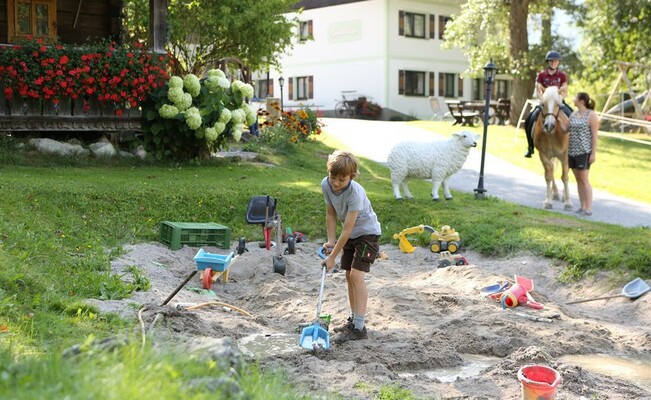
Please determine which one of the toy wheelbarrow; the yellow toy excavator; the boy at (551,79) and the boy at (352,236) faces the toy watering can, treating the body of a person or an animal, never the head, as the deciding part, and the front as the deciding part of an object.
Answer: the boy at (551,79)

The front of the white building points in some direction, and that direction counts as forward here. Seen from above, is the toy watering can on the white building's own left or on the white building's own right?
on the white building's own left

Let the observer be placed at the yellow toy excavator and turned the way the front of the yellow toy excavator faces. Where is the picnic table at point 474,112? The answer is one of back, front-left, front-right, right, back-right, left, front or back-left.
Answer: right

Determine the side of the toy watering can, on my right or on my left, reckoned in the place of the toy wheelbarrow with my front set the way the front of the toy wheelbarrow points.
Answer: on my left

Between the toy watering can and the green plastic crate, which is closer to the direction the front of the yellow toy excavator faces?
the green plastic crate

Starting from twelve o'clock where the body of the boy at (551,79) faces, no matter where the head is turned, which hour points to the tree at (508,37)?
The tree is roughly at 6 o'clock from the boy.

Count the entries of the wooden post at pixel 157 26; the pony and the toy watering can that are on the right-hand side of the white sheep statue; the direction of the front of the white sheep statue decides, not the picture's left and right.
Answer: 1

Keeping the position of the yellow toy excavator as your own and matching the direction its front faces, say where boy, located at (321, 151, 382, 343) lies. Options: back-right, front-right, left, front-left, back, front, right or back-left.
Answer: left

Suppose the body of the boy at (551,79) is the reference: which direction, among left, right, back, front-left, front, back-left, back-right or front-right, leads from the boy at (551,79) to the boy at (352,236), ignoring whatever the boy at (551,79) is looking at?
front

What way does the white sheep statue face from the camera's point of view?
to the viewer's right

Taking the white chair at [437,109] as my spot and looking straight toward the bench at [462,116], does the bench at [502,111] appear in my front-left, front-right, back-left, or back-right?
front-left

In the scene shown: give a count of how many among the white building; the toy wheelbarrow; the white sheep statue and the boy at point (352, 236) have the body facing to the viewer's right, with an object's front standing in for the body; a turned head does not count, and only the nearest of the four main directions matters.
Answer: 1

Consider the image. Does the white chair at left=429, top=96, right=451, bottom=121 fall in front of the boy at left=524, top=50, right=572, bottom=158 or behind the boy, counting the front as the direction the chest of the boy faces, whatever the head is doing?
behind

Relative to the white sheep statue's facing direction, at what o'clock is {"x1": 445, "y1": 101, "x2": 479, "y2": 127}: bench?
The bench is roughly at 9 o'clock from the white sheep statue.

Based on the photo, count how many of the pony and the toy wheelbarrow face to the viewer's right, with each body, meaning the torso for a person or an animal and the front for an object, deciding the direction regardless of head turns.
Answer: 0

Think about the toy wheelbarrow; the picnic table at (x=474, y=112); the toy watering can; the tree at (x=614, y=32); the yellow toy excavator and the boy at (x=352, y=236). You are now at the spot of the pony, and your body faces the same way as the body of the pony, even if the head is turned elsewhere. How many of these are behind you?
2

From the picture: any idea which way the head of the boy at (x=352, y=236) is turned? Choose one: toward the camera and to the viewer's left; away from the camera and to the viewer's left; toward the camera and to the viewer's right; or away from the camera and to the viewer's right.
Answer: toward the camera and to the viewer's left

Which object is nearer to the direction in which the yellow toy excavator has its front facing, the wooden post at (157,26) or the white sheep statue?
the wooden post

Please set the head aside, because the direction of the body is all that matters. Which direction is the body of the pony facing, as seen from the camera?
toward the camera

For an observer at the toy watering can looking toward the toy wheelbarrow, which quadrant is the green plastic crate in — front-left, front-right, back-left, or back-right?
front-right

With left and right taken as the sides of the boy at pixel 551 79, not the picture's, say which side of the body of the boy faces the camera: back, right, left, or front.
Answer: front
